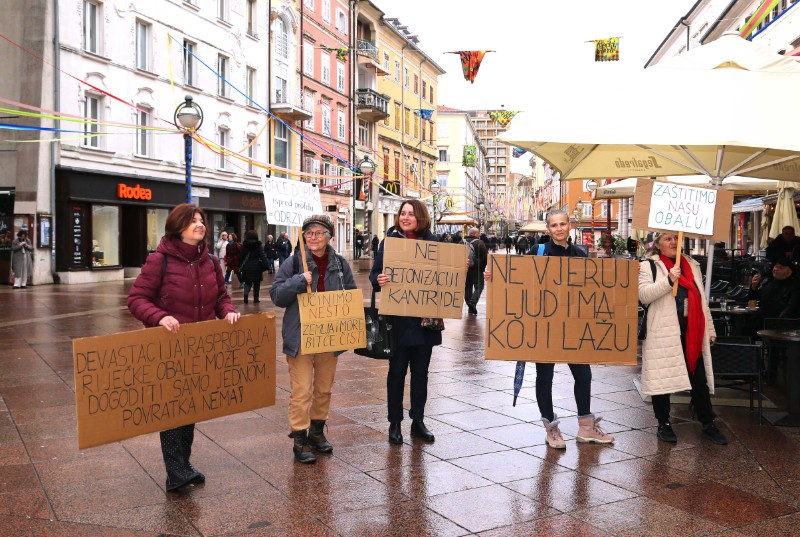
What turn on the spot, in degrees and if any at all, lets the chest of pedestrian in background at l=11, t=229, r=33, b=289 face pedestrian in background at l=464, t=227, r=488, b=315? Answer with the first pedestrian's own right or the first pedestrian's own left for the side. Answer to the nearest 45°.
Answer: approximately 45° to the first pedestrian's own left

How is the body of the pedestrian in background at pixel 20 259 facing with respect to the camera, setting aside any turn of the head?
toward the camera

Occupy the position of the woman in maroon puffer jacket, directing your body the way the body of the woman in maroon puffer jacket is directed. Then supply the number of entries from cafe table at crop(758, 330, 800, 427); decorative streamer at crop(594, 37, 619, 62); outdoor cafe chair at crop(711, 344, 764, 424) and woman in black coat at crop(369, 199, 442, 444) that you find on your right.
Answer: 0

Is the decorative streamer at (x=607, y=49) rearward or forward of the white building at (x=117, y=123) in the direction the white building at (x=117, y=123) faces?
forward

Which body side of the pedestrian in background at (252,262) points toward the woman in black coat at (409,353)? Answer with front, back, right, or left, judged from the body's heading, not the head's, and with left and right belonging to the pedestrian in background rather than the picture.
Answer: back

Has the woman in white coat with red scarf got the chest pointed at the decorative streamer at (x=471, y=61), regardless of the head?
no

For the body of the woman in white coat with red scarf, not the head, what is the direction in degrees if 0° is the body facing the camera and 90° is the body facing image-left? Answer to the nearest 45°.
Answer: approximately 315°

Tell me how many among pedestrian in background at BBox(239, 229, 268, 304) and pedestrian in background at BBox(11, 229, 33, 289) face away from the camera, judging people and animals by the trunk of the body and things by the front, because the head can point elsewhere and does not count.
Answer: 1

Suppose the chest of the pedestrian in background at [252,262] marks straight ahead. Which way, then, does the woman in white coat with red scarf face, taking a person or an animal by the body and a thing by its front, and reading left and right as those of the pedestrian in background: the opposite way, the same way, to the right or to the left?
the opposite way

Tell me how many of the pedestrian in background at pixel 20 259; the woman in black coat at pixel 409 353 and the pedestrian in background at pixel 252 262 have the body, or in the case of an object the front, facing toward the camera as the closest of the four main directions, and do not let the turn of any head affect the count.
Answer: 2

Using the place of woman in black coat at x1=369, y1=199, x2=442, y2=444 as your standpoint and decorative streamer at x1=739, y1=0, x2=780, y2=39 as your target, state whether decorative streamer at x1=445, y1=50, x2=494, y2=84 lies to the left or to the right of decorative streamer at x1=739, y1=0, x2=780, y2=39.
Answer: left

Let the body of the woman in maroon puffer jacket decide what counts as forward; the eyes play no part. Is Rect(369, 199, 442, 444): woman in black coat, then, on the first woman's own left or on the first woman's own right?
on the first woman's own left

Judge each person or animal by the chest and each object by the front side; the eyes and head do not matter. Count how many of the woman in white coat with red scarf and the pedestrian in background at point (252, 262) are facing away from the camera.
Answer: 1

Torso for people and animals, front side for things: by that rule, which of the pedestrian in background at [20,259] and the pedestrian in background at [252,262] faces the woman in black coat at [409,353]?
the pedestrian in background at [20,259]

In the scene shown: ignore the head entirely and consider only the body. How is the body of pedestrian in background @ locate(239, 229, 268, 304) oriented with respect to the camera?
away from the camera

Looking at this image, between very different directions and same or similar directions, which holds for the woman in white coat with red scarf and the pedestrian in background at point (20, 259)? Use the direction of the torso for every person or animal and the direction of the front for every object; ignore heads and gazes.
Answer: same or similar directions

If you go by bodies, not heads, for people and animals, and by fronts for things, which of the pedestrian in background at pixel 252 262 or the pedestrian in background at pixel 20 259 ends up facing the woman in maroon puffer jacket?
the pedestrian in background at pixel 20 259
